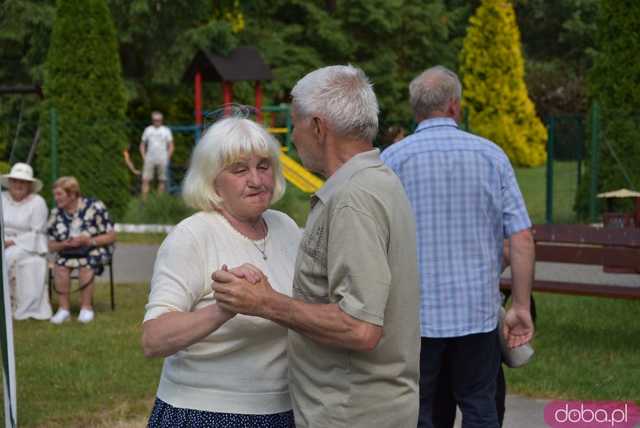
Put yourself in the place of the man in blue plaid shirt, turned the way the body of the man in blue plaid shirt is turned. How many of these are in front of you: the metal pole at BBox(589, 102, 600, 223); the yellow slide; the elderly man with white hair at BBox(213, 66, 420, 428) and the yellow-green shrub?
3

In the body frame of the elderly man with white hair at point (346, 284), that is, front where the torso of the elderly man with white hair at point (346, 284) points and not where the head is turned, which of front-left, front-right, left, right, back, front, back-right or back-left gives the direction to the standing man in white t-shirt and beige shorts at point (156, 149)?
right

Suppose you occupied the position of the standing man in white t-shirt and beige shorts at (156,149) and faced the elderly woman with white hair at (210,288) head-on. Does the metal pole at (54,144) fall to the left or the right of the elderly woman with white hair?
right

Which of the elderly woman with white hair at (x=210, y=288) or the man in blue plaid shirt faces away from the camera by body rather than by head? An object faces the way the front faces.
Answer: the man in blue plaid shirt

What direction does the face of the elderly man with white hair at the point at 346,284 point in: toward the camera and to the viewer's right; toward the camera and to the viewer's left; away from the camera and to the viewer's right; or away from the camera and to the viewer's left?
away from the camera and to the viewer's left

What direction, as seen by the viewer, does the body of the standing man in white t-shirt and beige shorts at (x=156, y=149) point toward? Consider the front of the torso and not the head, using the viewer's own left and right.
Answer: facing the viewer

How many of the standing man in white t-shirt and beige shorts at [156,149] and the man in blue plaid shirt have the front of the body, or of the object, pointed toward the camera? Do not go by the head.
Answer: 1

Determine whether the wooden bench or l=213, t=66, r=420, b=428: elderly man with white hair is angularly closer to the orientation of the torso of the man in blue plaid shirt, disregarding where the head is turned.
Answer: the wooden bench

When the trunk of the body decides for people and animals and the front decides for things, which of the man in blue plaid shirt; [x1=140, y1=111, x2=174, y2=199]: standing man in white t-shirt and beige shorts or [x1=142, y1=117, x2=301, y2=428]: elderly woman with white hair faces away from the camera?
the man in blue plaid shirt

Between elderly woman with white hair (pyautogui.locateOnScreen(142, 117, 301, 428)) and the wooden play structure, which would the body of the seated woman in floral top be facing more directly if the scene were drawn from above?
the elderly woman with white hair

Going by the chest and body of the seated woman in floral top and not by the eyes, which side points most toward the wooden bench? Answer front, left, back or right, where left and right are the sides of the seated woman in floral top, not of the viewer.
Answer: left

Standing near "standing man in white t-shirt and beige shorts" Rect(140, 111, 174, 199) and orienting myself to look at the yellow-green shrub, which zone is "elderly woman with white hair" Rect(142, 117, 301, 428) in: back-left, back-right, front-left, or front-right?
back-right

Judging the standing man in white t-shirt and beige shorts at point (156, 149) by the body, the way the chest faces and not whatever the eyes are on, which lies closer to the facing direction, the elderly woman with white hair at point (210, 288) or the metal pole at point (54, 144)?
the elderly woman with white hair

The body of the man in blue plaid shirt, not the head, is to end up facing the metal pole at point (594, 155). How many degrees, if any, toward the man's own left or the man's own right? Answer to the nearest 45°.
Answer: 0° — they already face it

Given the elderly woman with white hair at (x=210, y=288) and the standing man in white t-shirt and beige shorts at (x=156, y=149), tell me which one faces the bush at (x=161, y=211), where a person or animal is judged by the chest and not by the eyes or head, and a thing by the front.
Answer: the standing man in white t-shirt and beige shorts

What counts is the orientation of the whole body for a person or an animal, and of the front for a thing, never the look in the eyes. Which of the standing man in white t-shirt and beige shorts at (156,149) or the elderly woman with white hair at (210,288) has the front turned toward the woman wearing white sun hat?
the standing man in white t-shirt and beige shorts

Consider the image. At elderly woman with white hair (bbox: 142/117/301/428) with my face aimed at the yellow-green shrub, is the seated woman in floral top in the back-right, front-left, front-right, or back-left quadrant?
front-left

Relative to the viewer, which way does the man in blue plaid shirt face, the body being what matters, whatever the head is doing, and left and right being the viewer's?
facing away from the viewer

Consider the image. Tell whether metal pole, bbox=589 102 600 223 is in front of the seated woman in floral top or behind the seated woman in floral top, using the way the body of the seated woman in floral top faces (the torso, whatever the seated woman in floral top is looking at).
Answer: behind

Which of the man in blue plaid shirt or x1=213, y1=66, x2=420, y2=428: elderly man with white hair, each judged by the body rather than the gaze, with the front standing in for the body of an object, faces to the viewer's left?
the elderly man with white hair
